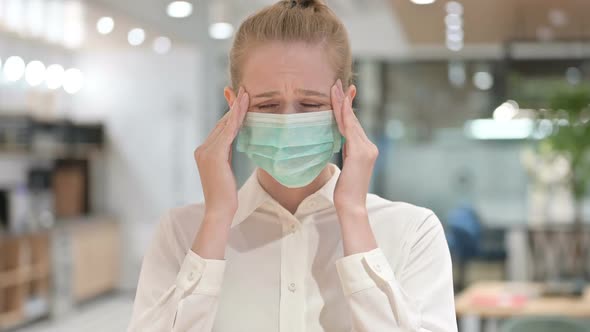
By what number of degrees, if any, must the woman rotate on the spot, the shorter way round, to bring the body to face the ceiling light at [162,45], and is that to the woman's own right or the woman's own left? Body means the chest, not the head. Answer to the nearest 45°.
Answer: approximately 180°

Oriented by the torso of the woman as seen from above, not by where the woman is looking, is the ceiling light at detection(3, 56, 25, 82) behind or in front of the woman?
behind

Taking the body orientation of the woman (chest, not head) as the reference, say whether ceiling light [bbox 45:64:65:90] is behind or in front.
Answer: behind

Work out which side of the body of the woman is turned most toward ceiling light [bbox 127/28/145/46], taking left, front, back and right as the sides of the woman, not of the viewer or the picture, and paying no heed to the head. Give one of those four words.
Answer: back

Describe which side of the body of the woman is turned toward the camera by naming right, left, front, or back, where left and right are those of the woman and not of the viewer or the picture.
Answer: front

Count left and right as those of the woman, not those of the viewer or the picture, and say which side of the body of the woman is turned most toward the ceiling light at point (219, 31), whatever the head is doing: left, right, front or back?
back

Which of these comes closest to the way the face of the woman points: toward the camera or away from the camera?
toward the camera

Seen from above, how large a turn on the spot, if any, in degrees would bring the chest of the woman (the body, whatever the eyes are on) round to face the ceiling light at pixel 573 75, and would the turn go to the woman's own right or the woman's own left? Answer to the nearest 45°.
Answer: approximately 135° to the woman's own left

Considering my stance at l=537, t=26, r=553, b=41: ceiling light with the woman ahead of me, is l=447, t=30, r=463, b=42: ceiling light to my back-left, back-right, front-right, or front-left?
front-right

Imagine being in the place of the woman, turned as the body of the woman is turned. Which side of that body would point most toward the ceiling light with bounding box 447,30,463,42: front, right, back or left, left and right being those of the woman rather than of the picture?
back
